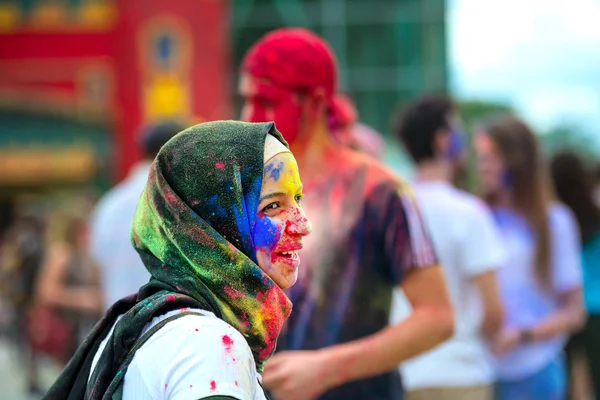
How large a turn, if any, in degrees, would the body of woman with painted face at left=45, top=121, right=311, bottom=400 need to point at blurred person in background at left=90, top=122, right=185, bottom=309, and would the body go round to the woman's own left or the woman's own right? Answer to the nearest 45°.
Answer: approximately 90° to the woman's own left

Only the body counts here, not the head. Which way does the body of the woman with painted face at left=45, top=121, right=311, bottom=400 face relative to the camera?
to the viewer's right

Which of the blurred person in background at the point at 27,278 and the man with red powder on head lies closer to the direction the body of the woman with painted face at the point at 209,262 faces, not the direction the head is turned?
the man with red powder on head

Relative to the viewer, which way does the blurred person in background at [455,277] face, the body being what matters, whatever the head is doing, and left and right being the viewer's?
facing away from the viewer and to the right of the viewer

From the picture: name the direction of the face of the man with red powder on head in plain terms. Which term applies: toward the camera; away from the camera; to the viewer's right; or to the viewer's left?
to the viewer's left

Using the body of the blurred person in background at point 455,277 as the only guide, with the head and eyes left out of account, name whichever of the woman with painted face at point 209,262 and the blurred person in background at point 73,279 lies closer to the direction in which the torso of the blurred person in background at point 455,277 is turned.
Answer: the blurred person in background

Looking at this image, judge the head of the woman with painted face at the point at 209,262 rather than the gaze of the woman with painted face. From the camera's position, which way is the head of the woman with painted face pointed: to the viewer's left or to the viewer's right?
to the viewer's right
